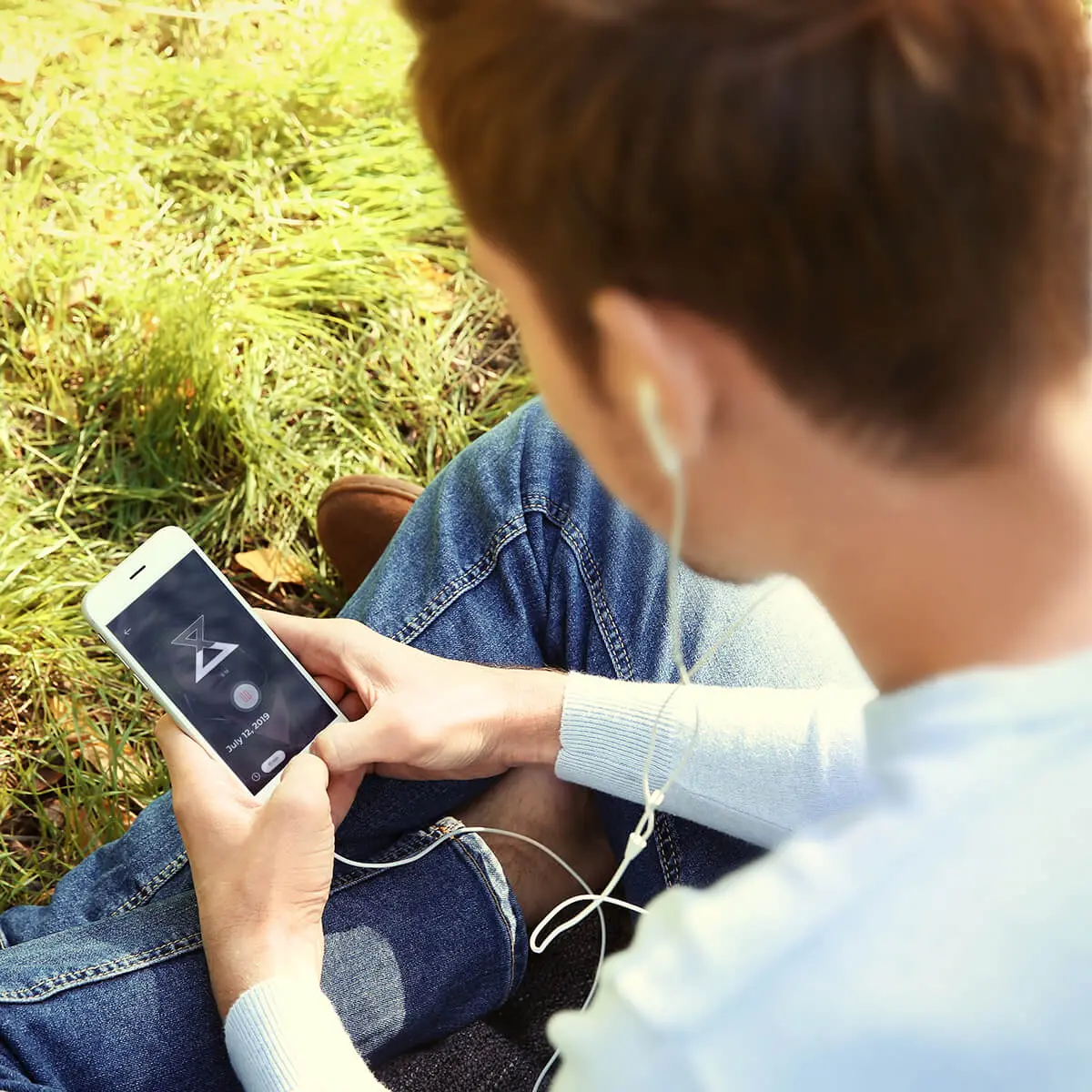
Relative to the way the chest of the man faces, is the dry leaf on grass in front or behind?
in front

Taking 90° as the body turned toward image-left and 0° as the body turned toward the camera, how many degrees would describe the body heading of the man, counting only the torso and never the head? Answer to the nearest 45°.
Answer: approximately 135°

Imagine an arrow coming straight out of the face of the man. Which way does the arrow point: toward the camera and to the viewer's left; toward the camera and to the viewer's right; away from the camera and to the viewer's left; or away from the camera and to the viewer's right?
away from the camera and to the viewer's left
